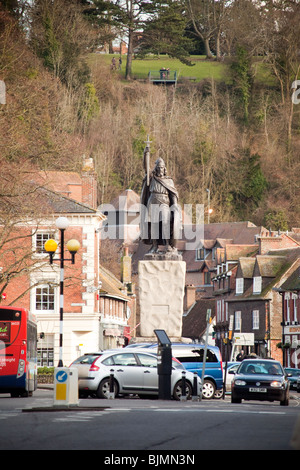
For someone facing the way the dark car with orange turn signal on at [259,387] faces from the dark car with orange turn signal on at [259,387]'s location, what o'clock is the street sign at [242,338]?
The street sign is roughly at 6 o'clock from the dark car with orange turn signal on.

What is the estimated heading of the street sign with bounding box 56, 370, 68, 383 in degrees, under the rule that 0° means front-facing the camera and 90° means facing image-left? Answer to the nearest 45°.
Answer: approximately 0°

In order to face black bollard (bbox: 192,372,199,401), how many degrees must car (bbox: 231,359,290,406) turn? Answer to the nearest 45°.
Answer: approximately 90° to its right

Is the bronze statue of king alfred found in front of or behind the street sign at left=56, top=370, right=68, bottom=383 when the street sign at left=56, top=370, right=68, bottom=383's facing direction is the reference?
behind

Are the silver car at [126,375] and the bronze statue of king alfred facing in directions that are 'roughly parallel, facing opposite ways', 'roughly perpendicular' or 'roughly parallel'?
roughly perpendicular
